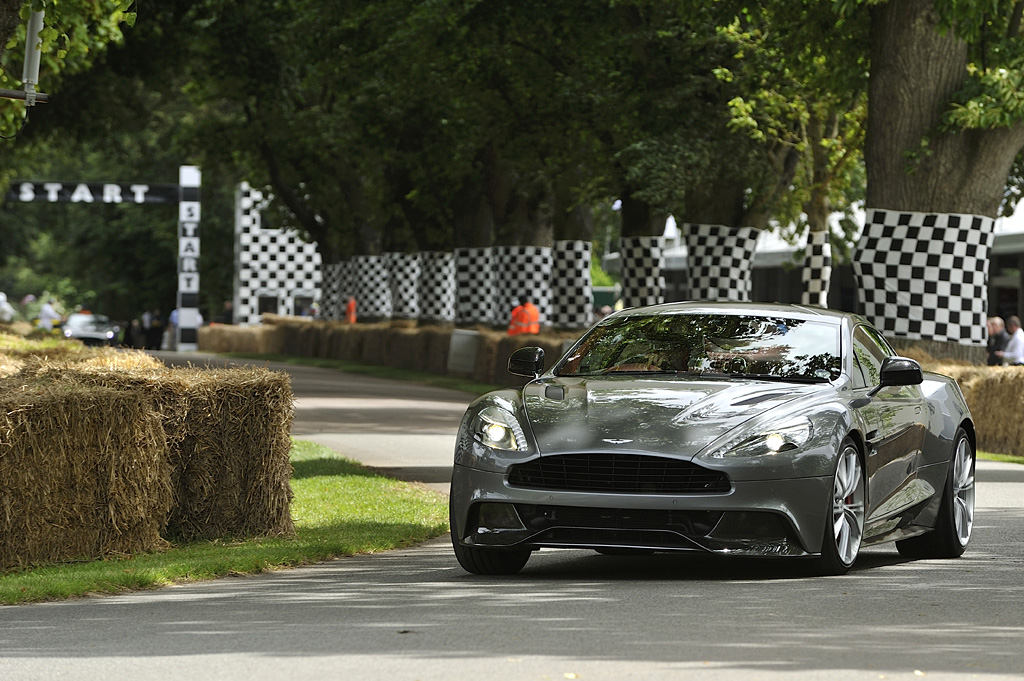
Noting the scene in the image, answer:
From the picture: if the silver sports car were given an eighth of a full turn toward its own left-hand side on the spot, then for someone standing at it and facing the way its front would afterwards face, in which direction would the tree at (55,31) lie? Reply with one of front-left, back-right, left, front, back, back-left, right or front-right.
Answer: back-right

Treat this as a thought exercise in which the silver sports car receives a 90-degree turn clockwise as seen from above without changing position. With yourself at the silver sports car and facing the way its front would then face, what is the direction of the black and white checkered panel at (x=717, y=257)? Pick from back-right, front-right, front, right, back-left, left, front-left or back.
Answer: front-right

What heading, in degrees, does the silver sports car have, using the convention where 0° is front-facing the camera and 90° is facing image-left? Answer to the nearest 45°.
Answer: approximately 45°

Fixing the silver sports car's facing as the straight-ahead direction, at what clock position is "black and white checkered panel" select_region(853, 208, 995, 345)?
The black and white checkered panel is roughly at 5 o'clock from the silver sports car.

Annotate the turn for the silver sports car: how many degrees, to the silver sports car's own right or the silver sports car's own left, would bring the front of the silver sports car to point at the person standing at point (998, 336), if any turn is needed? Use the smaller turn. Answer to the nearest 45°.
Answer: approximately 135° to the silver sports car's own right

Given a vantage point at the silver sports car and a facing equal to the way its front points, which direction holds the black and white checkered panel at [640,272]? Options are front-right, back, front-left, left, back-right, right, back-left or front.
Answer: back-right

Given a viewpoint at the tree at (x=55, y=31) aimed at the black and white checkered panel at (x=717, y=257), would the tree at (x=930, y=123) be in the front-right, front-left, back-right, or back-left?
front-right

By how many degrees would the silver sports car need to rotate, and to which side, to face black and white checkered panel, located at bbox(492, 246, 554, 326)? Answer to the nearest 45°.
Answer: approximately 135° to its right

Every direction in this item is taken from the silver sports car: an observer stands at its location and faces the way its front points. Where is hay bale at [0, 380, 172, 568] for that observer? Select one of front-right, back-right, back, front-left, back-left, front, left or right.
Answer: front-right

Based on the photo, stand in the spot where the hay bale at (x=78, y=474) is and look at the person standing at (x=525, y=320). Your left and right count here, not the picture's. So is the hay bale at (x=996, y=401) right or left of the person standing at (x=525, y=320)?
right

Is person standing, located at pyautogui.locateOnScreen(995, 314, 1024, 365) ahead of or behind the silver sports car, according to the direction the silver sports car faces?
behind

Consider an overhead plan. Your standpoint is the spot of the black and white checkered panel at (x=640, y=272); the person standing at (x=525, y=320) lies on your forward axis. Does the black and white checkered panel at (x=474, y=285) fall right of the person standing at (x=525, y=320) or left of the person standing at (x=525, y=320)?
right

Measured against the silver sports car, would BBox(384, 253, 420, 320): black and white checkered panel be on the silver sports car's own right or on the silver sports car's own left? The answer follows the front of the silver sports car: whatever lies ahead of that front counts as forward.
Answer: on the silver sports car's own right

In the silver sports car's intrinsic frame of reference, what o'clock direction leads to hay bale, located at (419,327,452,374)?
The hay bale is roughly at 4 o'clock from the silver sports car.

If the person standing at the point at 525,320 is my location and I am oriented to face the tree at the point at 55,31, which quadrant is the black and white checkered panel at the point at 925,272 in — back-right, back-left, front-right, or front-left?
front-left

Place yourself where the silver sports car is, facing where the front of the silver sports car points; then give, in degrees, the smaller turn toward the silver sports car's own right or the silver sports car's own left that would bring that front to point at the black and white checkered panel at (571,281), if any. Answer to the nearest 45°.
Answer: approximately 135° to the silver sports car's own right

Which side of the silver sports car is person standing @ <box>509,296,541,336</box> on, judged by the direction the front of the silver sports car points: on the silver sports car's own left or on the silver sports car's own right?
on the silver sports car's own right
